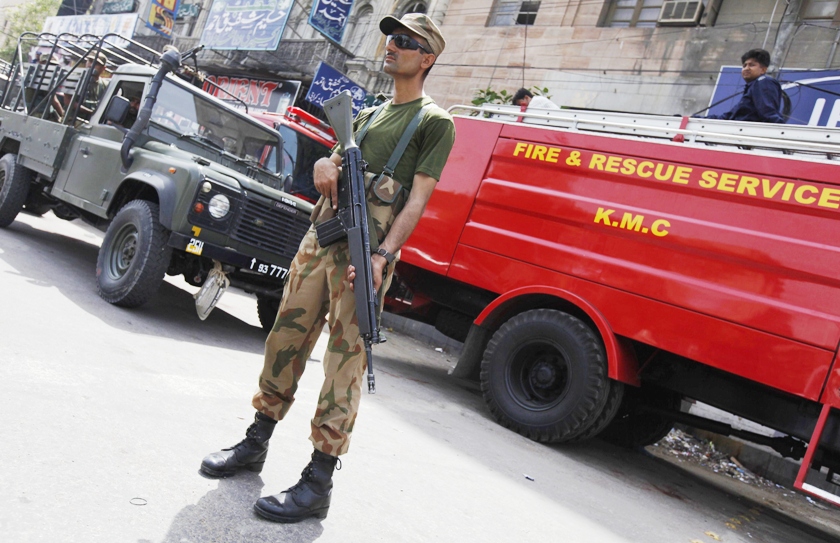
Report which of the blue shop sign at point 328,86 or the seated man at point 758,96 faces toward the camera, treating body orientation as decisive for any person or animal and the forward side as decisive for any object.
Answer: the blue shop sign

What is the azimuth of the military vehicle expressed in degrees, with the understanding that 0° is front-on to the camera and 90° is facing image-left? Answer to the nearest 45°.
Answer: approximately 315°

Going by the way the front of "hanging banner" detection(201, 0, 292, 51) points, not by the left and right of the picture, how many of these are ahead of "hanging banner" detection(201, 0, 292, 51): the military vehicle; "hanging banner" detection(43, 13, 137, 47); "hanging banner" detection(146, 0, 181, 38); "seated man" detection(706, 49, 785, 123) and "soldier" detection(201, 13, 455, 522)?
3

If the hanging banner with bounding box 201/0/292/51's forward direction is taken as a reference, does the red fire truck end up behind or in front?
in front

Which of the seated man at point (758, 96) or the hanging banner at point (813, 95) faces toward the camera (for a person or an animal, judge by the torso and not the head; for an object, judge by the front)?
the hanging banner

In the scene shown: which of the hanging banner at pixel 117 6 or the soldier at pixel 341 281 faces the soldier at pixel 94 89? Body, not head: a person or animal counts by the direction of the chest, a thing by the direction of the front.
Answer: the hanging banner

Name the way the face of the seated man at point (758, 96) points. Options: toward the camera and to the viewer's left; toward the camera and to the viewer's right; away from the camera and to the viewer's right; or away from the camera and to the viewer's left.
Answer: toward the camera and to the viewer's left

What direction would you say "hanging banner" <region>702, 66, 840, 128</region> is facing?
toward the camera

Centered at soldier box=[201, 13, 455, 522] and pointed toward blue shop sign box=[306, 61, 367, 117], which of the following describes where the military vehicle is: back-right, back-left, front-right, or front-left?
front-left

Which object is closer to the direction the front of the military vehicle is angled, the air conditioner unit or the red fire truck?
the red fire truck

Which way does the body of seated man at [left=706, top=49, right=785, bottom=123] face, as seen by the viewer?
to the viewer's left

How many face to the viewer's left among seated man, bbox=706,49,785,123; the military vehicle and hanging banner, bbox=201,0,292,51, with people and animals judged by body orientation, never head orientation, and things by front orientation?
1

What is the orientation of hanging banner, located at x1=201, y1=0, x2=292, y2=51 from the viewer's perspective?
toward the camera

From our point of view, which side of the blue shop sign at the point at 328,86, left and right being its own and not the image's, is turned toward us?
front

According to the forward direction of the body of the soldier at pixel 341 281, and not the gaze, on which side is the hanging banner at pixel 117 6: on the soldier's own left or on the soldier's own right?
on the soldier's own right

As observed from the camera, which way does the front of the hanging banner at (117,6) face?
facing the viewer
